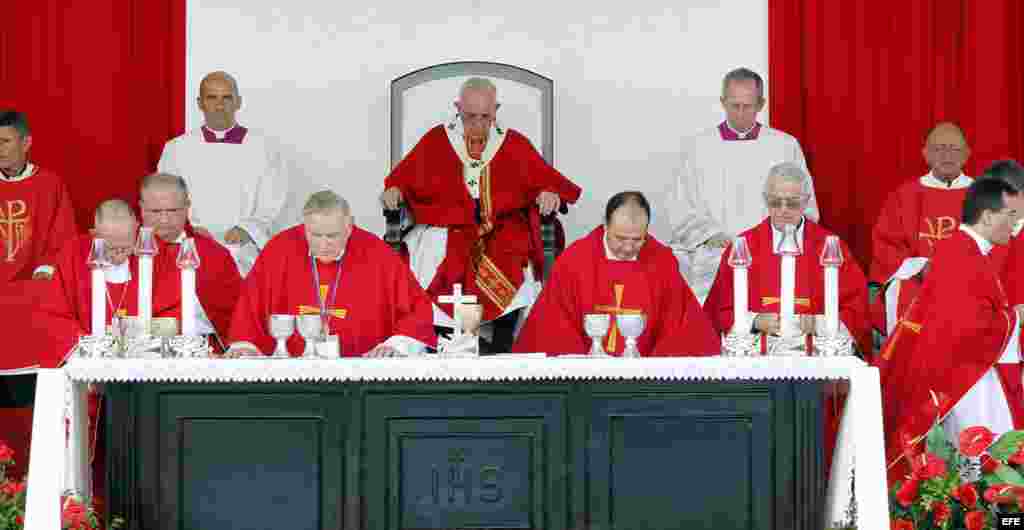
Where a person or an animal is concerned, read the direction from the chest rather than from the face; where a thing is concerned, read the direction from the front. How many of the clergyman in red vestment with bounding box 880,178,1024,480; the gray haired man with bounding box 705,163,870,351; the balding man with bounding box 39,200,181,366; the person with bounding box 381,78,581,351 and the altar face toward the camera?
4

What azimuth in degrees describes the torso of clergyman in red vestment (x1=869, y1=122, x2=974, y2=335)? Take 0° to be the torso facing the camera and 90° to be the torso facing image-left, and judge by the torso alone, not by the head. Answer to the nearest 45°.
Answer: approximately 0°

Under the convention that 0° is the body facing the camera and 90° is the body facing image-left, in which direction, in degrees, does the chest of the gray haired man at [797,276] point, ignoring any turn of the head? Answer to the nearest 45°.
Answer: approximately 0°

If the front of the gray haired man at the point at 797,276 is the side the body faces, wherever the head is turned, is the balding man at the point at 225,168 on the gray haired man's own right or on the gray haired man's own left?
on the gray haired man's own right

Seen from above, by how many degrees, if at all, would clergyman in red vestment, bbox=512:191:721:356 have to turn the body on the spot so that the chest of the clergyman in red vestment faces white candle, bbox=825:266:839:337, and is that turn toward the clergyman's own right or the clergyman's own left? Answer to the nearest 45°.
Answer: approximately 45° to the clergyman's own left

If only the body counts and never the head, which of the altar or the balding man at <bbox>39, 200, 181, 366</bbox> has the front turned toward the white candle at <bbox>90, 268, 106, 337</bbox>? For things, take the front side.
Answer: the balding man

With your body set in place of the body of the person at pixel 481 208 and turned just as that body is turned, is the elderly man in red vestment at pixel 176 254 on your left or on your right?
on your right
